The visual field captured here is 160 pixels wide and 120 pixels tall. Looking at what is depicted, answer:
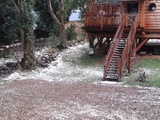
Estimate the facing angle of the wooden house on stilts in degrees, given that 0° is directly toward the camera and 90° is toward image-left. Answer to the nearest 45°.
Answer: approximately 0°
